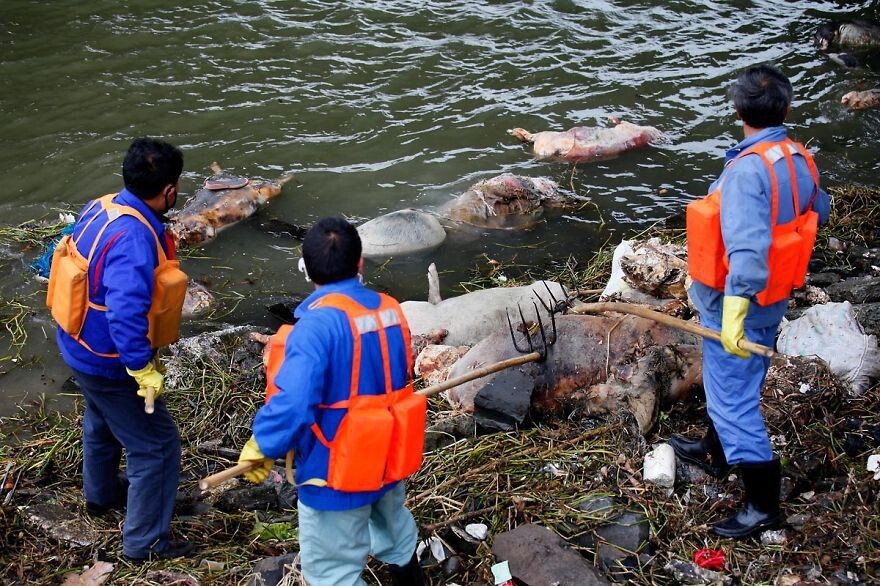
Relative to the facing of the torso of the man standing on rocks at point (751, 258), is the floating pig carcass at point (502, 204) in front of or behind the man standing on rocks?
in front

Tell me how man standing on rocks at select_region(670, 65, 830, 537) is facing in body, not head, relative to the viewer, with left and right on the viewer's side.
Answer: facing away from the viewer and to the left of the viewer

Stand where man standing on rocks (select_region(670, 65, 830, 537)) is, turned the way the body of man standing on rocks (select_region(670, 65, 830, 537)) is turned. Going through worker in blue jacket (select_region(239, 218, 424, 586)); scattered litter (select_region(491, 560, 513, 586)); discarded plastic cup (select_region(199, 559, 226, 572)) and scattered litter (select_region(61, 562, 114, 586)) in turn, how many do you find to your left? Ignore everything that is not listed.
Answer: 4

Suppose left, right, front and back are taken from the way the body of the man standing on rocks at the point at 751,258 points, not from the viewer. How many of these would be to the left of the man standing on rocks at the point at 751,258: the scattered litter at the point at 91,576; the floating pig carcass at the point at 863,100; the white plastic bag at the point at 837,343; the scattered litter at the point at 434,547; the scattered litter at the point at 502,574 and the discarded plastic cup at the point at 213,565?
4

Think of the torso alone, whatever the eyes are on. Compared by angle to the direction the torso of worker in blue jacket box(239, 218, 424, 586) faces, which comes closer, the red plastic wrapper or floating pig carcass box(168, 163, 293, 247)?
the floating pig carcass

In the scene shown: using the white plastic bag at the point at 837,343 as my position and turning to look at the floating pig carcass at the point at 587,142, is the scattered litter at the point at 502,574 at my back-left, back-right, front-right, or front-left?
back-left

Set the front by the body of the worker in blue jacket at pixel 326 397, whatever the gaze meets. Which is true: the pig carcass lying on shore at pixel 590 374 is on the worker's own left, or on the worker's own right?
on the worker's own right

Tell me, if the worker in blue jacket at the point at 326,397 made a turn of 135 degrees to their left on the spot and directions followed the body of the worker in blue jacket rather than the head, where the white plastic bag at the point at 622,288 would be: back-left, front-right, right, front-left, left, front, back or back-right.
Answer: back-left

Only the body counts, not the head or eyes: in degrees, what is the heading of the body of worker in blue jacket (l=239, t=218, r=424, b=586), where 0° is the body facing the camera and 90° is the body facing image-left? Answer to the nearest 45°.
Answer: approximately 135°

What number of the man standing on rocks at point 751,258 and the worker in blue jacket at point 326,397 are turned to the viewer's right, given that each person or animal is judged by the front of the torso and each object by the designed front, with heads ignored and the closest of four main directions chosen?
0

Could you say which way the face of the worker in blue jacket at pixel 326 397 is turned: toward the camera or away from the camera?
away from the camera
